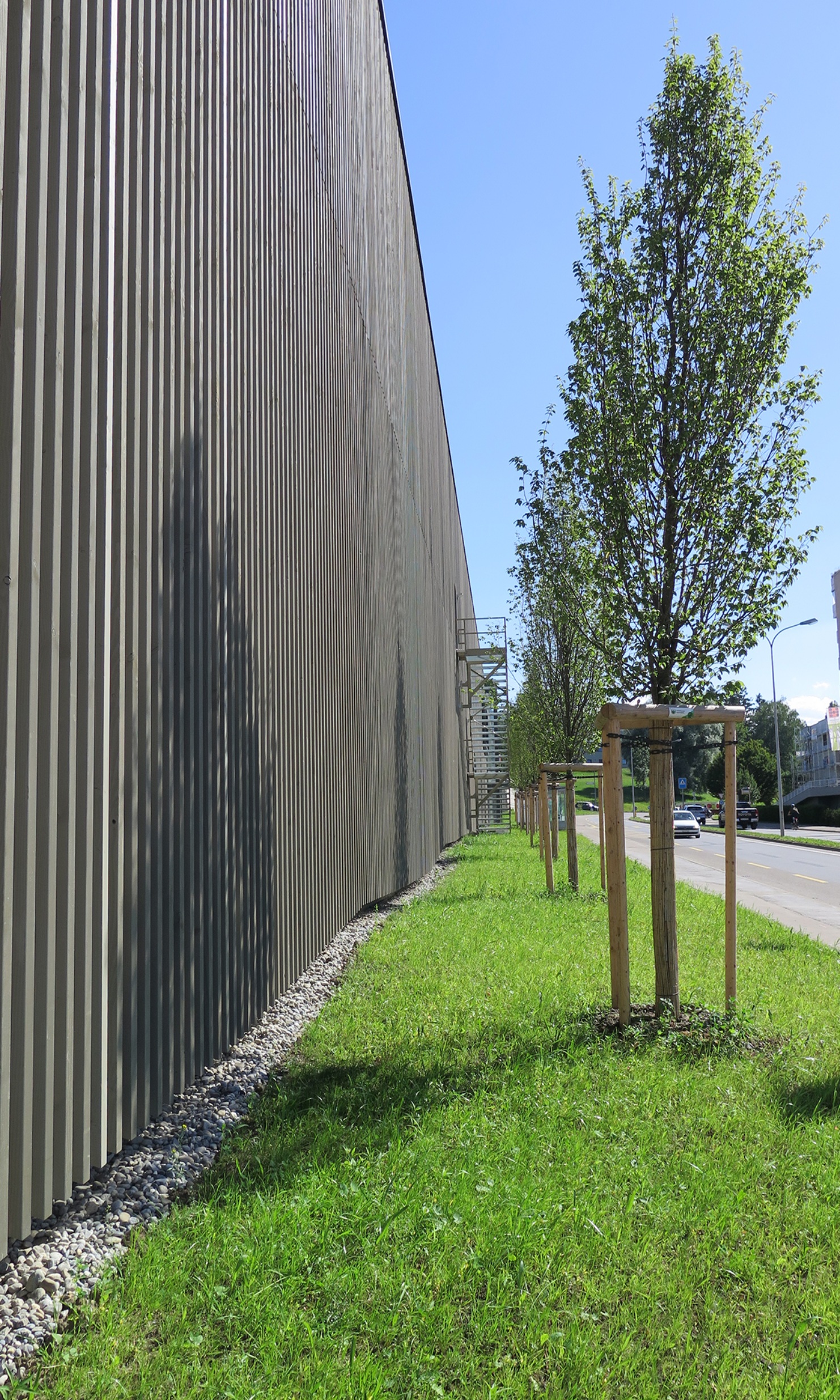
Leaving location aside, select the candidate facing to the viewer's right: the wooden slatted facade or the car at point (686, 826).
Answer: the wooden slatted facade

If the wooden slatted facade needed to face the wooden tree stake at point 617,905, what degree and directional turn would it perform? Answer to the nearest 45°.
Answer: approximately 45° to its left

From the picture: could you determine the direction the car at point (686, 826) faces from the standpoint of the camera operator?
facing the viewer

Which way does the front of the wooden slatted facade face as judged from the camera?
facing to the right of the viewer

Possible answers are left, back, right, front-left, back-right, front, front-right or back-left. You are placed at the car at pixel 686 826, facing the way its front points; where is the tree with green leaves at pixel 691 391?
front

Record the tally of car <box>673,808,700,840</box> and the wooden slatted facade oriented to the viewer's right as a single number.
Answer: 1

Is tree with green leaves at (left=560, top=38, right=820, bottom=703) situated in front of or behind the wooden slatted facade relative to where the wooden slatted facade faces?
in front

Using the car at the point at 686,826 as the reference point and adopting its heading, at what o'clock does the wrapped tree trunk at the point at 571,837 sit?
The wrapped tree trunk is roughly at 12 o'clock from the car.

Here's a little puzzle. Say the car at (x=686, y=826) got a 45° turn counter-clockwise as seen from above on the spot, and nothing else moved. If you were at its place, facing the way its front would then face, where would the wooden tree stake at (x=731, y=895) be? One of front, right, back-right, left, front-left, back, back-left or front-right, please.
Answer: front-right

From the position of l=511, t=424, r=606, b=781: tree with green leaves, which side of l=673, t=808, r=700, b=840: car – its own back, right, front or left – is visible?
front

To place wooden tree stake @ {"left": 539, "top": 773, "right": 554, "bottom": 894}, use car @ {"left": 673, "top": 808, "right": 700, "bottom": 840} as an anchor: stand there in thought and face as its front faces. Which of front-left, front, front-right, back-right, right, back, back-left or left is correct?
front

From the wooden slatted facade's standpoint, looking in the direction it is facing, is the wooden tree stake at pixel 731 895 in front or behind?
in front

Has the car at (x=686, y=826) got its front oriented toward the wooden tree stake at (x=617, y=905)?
yes

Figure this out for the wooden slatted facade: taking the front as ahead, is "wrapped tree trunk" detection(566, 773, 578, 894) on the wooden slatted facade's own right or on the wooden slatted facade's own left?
on the wooden slatted facade's own left
